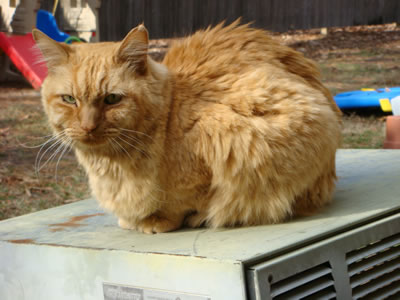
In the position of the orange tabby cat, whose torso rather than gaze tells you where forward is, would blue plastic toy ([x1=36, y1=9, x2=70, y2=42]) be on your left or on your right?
on your right

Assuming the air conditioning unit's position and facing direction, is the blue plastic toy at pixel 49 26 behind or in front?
behind

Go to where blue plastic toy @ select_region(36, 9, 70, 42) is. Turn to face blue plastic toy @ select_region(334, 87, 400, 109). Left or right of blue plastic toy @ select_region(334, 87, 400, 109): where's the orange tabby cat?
right

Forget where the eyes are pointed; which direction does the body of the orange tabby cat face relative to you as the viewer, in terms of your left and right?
facing the viewer and to the left of the viewer

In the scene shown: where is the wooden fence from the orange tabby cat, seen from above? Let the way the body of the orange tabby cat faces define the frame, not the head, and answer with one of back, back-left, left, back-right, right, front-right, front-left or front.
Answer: back-right
